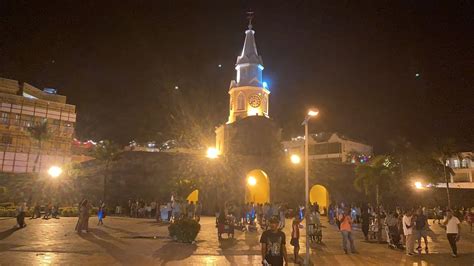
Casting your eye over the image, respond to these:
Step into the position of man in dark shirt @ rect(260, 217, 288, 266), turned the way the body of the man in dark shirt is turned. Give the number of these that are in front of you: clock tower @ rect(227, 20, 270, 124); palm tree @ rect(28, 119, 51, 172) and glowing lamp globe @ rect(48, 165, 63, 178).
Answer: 0

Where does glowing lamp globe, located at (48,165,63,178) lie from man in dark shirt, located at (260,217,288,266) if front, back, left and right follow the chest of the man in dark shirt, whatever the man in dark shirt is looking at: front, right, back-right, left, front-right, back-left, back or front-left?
back-right

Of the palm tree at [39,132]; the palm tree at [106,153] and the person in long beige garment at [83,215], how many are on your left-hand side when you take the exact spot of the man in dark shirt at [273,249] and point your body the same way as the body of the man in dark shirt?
0

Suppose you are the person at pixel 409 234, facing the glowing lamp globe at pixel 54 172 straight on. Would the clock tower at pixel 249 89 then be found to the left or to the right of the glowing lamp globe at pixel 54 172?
right

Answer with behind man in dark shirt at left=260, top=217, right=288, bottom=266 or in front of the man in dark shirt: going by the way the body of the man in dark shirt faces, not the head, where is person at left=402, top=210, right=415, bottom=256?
behind

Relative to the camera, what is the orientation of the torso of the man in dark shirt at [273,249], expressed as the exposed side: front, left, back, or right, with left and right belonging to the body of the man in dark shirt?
front

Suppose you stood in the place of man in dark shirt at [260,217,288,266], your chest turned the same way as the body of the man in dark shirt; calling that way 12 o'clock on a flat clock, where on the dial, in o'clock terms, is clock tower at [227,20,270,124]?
The clock tower is roughly at 6 o'clock from the man in dark shirt.

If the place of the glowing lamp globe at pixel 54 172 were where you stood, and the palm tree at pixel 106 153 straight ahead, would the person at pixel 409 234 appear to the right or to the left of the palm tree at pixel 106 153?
right

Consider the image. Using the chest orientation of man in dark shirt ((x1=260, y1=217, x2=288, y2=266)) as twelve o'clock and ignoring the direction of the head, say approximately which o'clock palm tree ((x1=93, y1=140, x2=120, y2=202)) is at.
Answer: The palm tree is roughly at 5 o'clock from the man in dark shirt.

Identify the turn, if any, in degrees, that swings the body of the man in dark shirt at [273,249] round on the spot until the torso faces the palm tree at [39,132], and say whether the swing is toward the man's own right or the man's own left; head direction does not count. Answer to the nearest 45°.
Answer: approximately 135° to the man's own right
